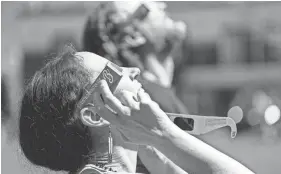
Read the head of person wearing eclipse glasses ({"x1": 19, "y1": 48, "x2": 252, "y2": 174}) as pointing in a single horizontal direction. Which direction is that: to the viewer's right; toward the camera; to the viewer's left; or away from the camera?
to the viewer's right

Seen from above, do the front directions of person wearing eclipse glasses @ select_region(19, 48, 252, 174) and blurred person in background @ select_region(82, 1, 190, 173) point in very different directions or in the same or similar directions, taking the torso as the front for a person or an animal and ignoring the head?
same or similar directions

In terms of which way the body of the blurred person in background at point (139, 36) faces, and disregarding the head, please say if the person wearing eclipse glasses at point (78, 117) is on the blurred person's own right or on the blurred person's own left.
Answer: on the blurred person's own right

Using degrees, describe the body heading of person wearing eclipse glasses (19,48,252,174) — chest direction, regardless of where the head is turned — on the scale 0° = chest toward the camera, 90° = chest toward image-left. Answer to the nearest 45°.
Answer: approximately 270°

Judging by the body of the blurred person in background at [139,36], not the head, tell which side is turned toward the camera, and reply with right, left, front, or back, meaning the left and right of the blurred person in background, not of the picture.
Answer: right

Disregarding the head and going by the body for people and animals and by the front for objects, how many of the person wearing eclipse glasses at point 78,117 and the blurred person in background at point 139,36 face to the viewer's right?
2

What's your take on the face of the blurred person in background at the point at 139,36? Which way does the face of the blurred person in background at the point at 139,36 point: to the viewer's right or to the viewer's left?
to the viewer's right
